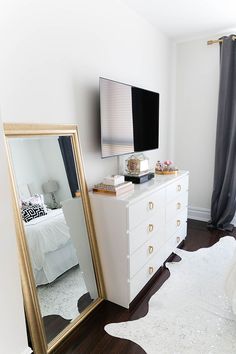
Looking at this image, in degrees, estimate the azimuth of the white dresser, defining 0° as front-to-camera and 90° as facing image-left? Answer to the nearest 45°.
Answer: approximately 315°

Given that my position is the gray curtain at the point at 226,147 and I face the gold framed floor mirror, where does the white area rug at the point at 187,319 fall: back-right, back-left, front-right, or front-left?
front-left

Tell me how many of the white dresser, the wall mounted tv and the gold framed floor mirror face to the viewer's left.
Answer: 0

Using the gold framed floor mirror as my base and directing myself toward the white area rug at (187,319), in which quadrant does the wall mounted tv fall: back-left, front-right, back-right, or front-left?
front-left

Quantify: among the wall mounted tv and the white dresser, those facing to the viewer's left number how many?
0

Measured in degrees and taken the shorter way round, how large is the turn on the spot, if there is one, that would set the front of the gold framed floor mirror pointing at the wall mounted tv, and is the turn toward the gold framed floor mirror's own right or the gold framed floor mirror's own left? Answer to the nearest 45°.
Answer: approximately 90° to the gold framed floor mirror's own left

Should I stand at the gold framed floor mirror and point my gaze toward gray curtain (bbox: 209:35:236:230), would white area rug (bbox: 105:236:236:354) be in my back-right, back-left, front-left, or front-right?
front-right

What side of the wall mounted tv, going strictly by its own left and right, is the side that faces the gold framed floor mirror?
right

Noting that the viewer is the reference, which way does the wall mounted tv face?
facing the viewer and to the right of the viewer

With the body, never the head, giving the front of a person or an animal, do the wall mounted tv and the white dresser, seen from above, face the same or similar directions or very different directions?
same or similar directions
